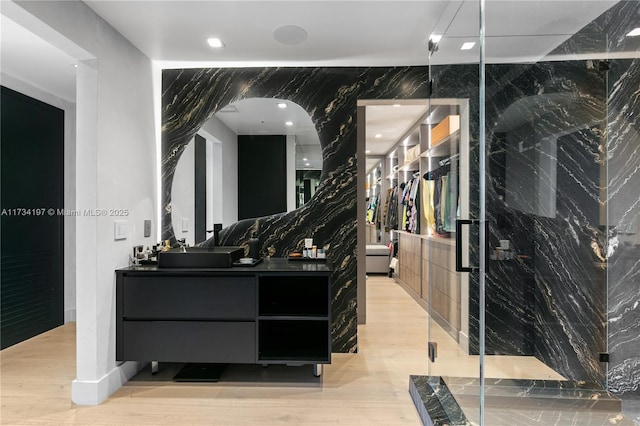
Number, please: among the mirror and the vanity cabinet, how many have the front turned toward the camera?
2

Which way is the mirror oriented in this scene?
toward the camera

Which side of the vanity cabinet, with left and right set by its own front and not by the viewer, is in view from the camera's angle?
front

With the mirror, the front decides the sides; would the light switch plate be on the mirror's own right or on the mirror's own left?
on the mirror's own right

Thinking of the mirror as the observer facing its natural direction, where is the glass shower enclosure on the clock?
The glass shower enclosure is roughly at 10 o'clock from the mirror.

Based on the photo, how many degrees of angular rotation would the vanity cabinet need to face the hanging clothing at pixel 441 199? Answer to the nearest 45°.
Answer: approximately 90° to its left

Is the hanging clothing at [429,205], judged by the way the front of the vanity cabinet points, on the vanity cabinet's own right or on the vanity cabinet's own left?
on the vanity cabinet's own left

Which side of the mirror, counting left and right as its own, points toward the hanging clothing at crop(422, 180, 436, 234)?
left
